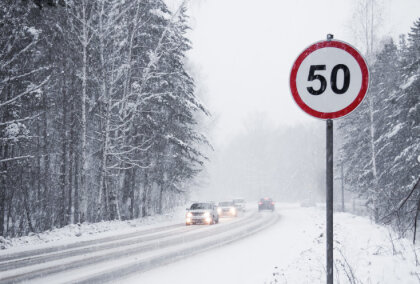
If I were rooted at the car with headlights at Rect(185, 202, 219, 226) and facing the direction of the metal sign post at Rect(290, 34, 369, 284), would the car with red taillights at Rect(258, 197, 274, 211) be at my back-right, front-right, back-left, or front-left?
back-left

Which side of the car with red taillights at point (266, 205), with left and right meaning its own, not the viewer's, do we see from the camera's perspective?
back

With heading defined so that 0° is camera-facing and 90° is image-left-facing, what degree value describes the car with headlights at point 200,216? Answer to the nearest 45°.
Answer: approximately 45°

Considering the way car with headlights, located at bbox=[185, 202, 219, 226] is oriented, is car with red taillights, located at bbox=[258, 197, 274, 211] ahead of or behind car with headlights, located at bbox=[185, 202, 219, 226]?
behind

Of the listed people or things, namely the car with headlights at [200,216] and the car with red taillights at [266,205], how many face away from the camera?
1

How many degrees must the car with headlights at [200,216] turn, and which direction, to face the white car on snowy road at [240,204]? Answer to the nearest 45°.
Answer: approximately 135° to its right

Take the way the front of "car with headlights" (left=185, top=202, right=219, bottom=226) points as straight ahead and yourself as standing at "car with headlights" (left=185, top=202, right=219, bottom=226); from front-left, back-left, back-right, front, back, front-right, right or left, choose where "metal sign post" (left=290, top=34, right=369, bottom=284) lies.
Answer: front-left

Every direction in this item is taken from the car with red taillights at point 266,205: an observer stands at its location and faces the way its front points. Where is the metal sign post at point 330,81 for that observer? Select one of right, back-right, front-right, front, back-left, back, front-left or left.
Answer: back

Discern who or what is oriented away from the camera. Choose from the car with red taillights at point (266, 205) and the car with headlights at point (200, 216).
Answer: the car with red taillights at point (266, 205)
